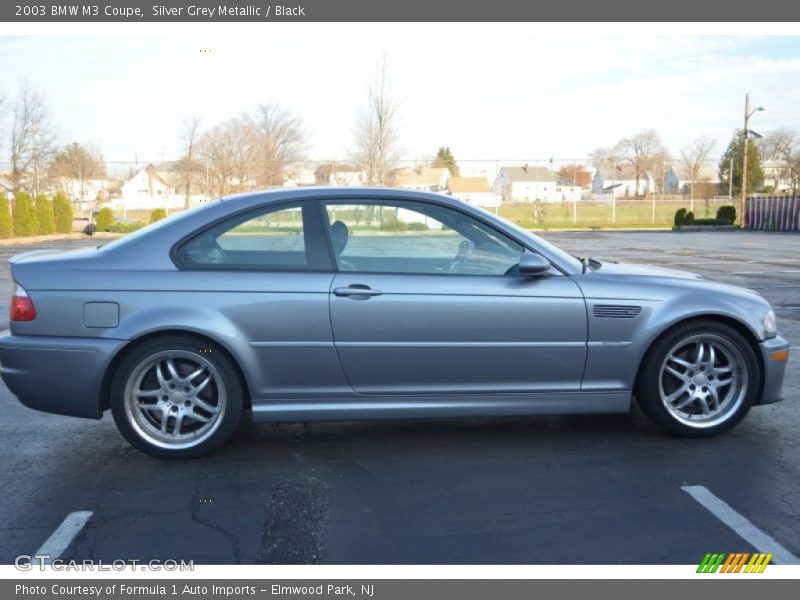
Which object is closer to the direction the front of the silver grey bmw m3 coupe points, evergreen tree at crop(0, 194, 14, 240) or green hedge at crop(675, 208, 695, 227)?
the green hedge

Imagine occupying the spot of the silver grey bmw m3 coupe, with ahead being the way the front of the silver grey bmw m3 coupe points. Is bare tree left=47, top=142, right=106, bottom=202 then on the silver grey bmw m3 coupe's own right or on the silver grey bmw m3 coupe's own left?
on the silver grey bmw m3 coupe's own left

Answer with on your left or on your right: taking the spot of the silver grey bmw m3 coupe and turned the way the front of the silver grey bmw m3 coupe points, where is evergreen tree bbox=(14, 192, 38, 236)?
on your left

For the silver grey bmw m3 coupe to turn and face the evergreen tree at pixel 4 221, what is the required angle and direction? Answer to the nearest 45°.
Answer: approximately 135° to its left

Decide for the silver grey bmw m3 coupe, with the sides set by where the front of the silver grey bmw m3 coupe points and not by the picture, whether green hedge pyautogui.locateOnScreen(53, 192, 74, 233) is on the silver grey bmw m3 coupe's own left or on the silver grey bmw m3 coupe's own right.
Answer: on the silver grey bmw m3 coupe's own left

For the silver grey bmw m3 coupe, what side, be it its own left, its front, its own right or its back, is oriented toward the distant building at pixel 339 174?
left

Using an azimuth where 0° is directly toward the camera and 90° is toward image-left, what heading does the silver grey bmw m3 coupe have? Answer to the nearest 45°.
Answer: approximately 270°
